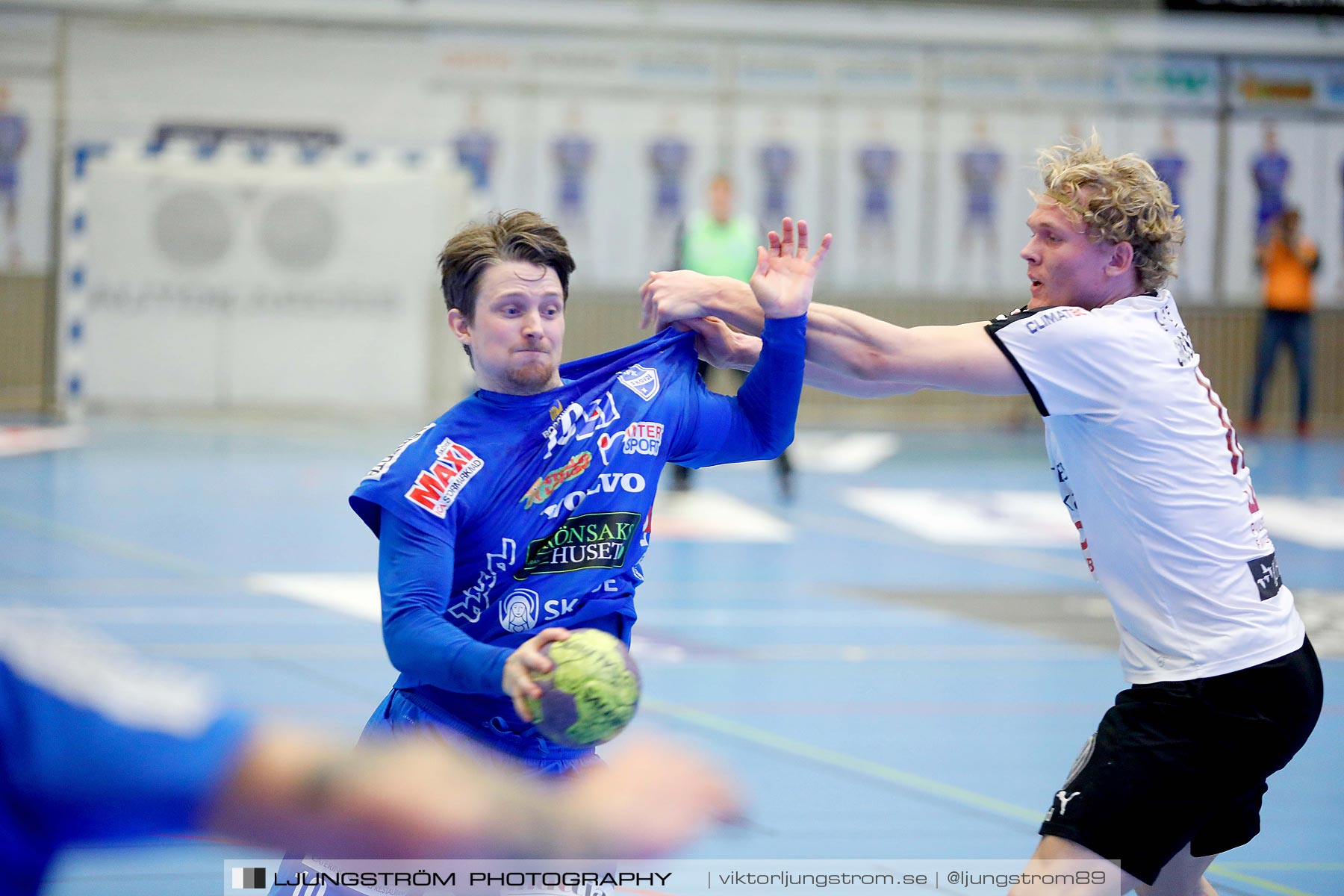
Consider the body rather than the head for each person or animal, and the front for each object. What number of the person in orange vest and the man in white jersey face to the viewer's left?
1

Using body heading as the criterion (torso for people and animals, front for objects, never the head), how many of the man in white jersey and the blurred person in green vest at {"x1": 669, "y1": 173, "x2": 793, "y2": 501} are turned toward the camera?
1

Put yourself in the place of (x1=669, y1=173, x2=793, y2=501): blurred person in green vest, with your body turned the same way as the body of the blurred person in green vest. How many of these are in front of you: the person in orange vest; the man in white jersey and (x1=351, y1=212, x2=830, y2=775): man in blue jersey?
2

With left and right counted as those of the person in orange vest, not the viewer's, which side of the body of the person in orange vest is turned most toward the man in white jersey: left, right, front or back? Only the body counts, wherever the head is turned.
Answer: front

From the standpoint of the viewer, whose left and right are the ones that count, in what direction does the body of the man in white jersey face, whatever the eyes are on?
facing to the left of the viewer

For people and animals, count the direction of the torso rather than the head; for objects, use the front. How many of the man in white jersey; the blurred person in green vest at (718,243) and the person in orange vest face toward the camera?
2

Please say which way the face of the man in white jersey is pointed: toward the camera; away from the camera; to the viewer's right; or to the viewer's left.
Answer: to the viewer's left

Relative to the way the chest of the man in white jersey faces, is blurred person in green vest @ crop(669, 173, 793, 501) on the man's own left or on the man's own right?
on the man's own right

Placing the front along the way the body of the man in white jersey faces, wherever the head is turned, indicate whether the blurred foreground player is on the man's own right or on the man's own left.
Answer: on the man's own left

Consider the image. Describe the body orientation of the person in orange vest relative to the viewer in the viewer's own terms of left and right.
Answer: facing the viewer

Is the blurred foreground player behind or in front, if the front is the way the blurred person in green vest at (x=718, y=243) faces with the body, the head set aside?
in front

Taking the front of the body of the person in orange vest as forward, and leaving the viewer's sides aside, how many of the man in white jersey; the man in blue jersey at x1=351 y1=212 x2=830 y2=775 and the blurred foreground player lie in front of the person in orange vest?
3

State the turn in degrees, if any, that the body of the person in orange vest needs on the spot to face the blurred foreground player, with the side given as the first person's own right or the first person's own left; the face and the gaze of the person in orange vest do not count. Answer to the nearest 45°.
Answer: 0° — they already face them
